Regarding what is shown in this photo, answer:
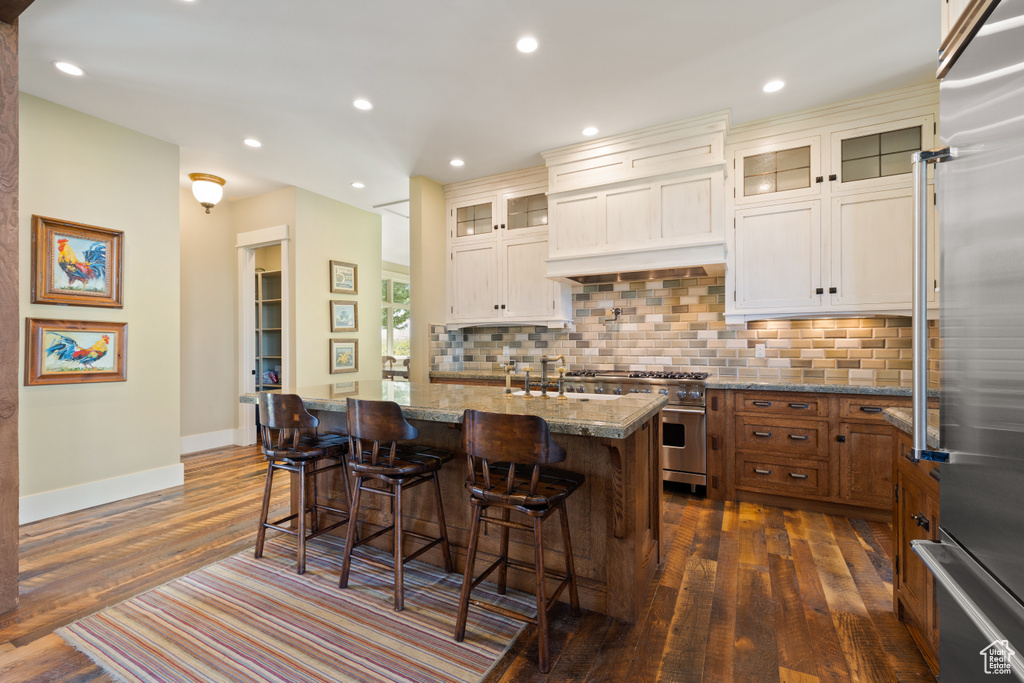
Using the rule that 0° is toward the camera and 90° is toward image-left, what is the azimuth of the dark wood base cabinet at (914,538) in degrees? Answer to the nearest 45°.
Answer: approximately 90°

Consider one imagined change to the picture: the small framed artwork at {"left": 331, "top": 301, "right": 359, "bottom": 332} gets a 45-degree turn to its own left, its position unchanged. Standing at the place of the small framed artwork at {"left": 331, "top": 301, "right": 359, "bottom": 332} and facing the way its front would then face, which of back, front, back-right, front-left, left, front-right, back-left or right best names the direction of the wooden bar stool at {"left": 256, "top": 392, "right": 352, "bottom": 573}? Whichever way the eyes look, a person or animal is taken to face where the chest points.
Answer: right

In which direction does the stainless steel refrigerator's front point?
to the viewer's left

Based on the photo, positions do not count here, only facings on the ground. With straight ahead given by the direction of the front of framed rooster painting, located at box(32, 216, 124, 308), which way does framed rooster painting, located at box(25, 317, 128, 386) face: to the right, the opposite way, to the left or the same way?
the same way

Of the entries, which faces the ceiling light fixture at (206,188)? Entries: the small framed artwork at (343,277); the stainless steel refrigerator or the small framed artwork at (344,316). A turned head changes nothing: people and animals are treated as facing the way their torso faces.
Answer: the stainless steel refrigerator

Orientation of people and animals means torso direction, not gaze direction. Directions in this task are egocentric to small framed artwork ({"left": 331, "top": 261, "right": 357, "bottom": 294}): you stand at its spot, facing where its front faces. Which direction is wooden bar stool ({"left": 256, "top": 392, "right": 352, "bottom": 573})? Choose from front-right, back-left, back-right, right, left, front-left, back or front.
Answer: front-right

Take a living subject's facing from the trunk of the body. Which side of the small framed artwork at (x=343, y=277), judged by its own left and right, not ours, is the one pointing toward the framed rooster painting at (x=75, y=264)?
right

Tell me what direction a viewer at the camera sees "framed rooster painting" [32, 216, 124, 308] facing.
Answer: facing the viewer and to the right of the viewer

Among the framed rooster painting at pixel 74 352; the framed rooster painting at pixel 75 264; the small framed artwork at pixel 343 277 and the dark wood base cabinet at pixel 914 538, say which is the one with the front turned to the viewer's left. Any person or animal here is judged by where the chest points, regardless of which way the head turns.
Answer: the dark wood base cabinet

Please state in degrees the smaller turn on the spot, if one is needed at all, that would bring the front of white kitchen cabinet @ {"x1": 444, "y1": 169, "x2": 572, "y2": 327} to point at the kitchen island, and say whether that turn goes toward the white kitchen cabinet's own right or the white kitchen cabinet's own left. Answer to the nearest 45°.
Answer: approximately 45° to the white kitchen cabinet's own left

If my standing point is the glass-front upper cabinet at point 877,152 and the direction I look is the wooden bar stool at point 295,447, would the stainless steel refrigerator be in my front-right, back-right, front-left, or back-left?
front-left

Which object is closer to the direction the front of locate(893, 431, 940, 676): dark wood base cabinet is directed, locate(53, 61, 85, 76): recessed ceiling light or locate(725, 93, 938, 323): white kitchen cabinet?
the recessed ceiling light

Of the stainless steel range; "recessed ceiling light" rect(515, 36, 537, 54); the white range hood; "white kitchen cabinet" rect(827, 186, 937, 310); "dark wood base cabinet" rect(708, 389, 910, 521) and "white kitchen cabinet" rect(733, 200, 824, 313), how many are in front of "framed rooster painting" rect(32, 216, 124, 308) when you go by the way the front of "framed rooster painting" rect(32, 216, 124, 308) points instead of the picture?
6

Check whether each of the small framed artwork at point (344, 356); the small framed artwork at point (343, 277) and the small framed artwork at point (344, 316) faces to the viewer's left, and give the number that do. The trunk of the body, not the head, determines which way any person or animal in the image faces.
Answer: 0

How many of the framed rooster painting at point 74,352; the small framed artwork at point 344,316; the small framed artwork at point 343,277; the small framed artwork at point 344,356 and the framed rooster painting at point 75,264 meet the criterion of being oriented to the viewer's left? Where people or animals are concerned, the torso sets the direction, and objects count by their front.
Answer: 0
